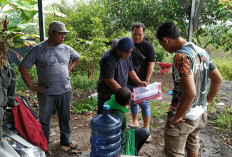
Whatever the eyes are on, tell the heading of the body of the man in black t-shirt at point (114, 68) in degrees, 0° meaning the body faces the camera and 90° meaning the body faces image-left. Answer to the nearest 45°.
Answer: approximately 315°

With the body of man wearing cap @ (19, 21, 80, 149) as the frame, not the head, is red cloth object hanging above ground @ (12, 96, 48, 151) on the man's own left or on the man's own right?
on the man's own right

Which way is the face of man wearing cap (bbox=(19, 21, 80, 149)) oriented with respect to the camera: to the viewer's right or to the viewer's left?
to the viewer's right

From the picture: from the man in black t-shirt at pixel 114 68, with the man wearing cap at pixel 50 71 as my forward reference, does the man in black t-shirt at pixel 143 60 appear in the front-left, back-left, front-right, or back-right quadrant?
back-right

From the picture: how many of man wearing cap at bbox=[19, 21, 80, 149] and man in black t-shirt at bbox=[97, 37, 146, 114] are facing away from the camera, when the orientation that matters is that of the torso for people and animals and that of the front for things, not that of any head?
0

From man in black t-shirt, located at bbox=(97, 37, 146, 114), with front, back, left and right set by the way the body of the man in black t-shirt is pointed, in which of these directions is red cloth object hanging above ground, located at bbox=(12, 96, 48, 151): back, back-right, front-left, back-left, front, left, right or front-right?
right

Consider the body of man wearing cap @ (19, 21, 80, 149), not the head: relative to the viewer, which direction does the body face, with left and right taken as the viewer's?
facing the viewer and to the right of the viewer
